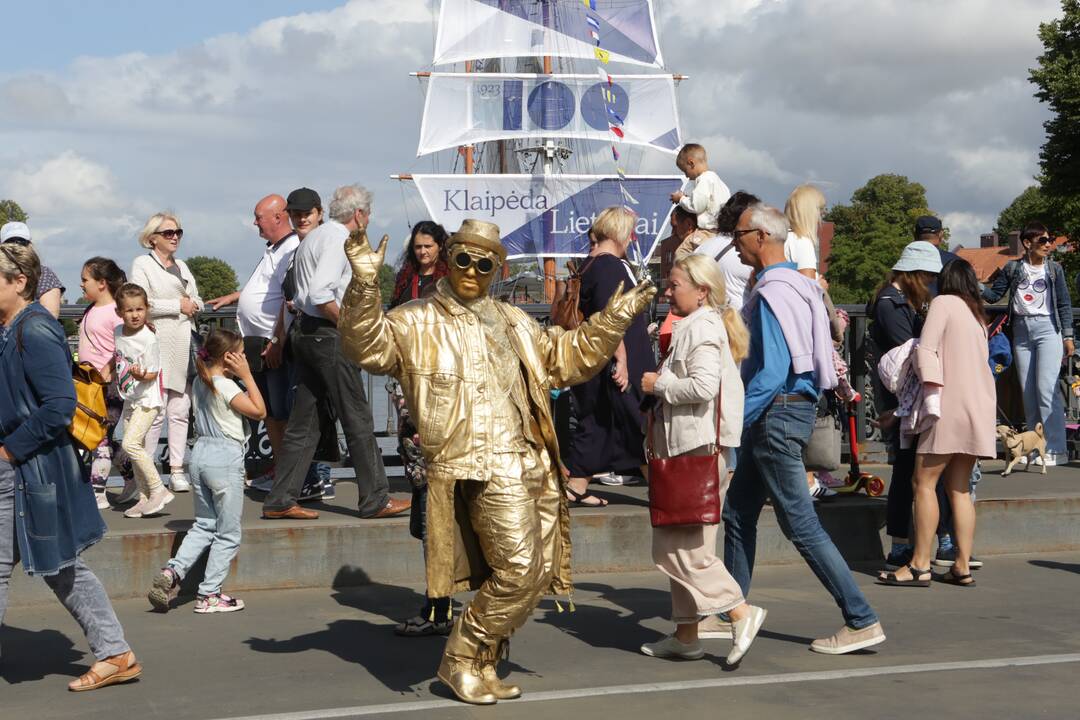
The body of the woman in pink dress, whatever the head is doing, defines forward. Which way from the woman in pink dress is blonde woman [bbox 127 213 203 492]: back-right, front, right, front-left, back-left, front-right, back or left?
front-left

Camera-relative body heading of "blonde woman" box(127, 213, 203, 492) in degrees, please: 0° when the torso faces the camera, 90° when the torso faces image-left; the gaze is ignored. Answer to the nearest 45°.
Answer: approximately 315°

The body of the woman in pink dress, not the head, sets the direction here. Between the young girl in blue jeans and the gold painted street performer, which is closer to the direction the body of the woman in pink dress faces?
the young girl in blue jeans

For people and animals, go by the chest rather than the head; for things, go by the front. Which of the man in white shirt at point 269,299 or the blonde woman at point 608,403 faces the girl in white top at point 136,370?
the man in white shirt

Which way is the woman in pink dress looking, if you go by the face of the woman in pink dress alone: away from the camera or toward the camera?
away from the camera

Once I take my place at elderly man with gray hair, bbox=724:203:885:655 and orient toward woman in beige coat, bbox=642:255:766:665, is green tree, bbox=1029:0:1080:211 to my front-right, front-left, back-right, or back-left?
back-right

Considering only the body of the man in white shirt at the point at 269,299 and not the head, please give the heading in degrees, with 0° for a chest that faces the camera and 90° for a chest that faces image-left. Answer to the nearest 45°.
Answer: approximately 90°
